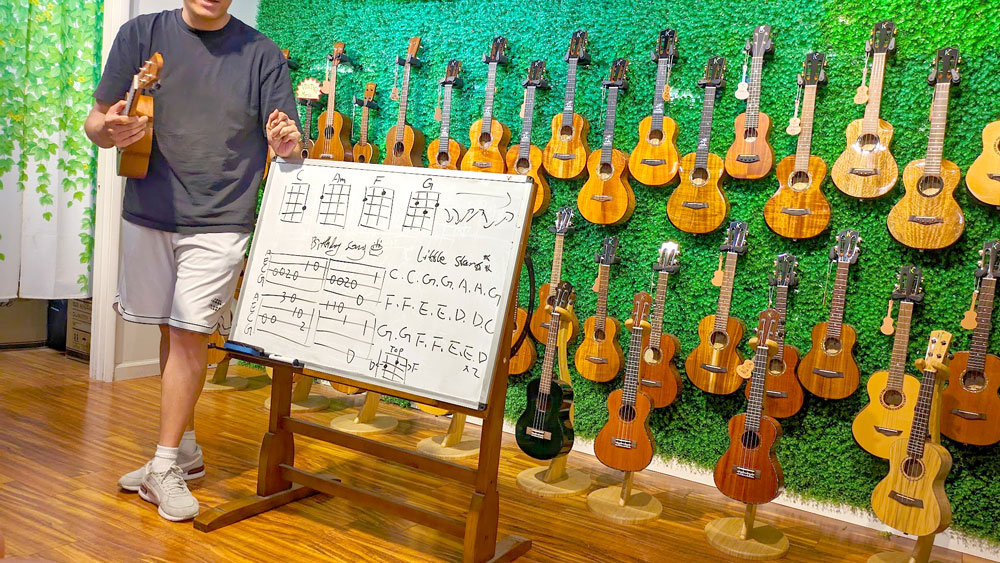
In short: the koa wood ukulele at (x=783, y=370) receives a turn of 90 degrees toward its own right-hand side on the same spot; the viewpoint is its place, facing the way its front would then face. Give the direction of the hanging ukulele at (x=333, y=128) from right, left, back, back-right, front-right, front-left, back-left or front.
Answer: front

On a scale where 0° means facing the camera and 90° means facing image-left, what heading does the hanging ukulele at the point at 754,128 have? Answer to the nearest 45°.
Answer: approximately 0°

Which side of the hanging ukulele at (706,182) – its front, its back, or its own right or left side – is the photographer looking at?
front

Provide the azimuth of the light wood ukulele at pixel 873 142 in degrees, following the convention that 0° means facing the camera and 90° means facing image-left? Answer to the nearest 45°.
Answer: approximately 0°

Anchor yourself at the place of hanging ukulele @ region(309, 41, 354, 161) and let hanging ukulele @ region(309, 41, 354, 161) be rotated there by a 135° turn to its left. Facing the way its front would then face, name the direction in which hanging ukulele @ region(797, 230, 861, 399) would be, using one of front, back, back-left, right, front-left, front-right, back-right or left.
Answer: front-right

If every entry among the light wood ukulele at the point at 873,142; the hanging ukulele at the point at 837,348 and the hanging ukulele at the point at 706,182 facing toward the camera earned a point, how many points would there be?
3

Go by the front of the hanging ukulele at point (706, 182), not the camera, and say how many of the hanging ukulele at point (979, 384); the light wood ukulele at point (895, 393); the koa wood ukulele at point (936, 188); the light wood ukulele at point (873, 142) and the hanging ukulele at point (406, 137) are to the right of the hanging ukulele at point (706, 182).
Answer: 1

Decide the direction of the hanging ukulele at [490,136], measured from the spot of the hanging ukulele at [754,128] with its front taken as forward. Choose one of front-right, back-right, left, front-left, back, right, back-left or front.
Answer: right

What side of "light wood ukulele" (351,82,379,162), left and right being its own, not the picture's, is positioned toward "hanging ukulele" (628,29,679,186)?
left

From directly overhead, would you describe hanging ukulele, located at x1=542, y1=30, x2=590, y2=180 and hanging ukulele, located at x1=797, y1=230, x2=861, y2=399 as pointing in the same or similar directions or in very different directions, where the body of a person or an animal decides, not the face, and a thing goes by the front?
same or similar directions

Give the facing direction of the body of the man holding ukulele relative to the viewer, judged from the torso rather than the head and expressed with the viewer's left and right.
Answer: facing the viewer

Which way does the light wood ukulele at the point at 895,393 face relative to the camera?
toward the camera
